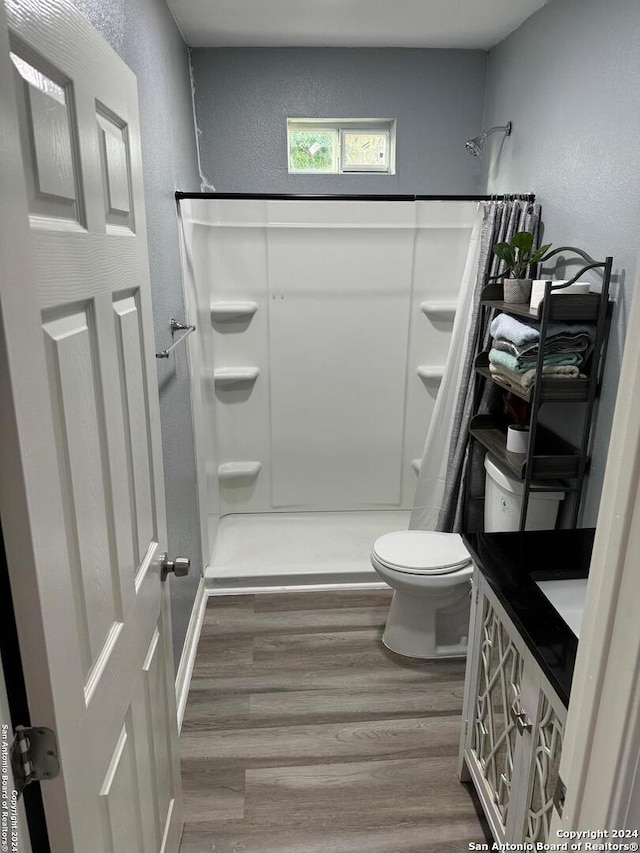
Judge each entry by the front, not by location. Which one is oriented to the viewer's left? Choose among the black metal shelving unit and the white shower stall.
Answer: the black metal shelving unit

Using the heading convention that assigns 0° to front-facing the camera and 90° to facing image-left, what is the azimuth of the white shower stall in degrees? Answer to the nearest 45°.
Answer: approximately 0°

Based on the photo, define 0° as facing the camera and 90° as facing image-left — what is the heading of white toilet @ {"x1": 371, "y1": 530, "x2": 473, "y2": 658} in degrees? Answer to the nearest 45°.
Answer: approximately 90°

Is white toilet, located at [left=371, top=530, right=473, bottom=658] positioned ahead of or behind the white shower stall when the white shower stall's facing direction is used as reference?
ahead

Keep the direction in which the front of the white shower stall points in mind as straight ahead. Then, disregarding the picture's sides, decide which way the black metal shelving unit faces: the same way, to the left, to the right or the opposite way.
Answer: to the right

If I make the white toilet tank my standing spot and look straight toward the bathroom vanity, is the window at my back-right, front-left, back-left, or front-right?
back-right

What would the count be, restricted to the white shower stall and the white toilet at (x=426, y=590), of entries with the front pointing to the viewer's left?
1

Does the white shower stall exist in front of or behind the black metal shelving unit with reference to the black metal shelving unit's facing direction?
in front

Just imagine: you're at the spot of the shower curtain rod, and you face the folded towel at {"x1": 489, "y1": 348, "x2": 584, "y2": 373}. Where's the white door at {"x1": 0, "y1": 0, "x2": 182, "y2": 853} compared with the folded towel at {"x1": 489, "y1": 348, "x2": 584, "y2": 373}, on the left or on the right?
right

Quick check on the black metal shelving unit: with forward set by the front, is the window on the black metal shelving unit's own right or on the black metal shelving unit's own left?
on the black metal shelving unit's own right

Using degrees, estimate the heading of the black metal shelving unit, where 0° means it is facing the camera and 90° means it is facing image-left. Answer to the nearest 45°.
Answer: approximately 90°
